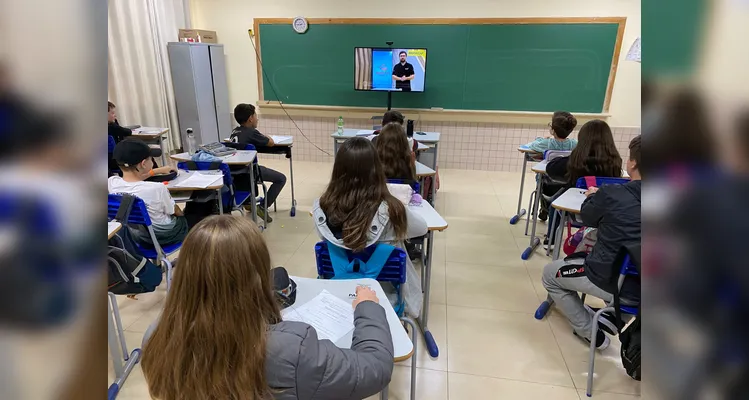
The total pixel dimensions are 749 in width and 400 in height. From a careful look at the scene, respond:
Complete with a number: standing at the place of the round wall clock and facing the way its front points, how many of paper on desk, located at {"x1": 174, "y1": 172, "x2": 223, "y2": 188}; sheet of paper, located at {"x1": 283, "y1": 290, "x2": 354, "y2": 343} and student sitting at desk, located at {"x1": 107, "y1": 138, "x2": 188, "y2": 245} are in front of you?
3

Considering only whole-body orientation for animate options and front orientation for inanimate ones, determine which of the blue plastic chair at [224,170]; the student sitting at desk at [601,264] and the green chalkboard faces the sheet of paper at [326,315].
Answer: the green chalkboard

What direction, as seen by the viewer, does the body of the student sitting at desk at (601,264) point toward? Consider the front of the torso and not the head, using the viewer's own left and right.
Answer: facing away from the viewer and to the left of the viewer

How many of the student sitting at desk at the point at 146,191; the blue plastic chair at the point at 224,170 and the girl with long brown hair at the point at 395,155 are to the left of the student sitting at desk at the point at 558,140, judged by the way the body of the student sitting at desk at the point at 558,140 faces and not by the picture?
3

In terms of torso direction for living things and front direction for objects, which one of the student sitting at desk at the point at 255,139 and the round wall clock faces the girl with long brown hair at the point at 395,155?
the round wall clock

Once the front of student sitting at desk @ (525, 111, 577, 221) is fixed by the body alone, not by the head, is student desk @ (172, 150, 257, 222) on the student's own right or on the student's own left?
on the student's own left

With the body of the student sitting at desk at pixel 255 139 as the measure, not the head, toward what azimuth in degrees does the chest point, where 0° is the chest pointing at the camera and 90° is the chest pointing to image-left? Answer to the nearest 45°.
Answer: approximately 225°

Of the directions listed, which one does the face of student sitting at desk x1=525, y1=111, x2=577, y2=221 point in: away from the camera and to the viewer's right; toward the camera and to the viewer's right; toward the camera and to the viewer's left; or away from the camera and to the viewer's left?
away from the camera and to the viewer's left

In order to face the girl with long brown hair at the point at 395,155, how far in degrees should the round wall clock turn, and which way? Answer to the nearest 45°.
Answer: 0° — it already faces them

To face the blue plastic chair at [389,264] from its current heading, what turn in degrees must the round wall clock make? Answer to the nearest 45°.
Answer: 0° — it already faces it

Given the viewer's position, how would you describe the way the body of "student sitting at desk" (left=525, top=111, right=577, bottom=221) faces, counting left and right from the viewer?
facing away from the viewer and to the left of the viewer

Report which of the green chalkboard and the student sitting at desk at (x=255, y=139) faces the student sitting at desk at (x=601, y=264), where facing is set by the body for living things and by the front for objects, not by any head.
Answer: the green chalkboard

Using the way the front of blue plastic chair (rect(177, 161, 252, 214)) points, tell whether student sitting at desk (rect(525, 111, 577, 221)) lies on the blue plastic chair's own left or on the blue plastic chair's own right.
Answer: on the blue plastic chair's own right
